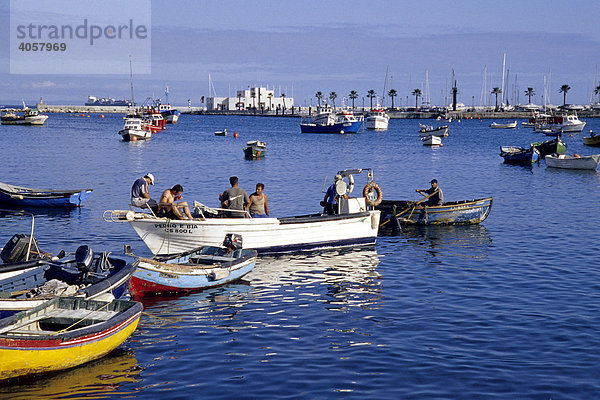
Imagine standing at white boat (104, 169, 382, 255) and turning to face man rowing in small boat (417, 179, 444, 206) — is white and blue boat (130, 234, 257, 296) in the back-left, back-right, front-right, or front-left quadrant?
back-right

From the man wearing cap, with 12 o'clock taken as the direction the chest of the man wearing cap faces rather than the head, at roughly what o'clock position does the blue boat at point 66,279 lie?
The blue boat is roughly at 4 o'clock from the man wearing cap.

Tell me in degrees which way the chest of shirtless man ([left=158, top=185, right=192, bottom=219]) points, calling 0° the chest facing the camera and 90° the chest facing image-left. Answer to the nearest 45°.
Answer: approximately 315°

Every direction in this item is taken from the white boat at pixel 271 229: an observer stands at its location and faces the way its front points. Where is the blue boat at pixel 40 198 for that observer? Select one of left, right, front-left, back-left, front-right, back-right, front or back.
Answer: front-right

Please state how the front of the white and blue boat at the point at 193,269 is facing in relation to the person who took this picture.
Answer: facing the viewer and to the left of the viewer

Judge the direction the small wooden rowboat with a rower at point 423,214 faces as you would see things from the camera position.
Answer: facing to the right of the viewer

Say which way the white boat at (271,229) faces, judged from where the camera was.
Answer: facing to the left of the viewer

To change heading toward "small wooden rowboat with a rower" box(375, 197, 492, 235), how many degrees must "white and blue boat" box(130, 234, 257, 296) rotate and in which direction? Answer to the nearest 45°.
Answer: approximately 180°

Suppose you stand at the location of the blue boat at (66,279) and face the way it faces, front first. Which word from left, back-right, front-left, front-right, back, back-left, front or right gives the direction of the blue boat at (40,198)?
left
